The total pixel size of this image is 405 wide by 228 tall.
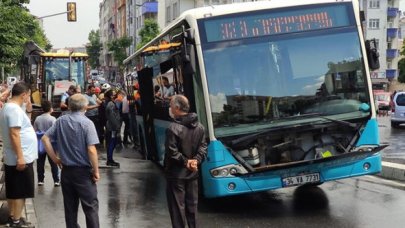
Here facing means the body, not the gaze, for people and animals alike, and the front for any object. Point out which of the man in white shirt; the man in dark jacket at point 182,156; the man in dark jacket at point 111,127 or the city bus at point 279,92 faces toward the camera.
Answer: the city bus

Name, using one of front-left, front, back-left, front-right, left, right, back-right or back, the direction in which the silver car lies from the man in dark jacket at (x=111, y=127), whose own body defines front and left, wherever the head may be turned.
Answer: front-left

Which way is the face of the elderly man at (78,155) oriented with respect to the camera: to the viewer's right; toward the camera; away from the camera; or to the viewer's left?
away from the camera

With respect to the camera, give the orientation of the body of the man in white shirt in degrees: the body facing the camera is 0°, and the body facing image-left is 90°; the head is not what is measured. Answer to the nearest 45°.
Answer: approximately 270°

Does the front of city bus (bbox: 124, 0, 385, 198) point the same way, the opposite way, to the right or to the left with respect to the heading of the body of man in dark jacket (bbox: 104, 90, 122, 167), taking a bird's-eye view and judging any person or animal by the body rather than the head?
to the right

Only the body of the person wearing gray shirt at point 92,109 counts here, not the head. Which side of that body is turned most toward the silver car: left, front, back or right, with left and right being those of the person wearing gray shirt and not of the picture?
left

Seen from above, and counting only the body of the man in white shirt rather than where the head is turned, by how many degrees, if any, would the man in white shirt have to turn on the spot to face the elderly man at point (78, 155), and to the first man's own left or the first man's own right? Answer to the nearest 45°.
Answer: approximately 45° to the first man's own right

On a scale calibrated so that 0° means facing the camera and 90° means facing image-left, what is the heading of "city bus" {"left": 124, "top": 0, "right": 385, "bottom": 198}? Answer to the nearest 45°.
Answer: approximately 0°

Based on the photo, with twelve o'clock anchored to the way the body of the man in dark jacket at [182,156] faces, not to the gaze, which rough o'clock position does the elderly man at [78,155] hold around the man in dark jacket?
The elderly man is roughly at 10 o'clock from the man in dark jacket.

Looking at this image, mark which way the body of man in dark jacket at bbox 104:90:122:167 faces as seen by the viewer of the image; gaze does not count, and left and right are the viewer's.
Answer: facing to the right of the viewer
